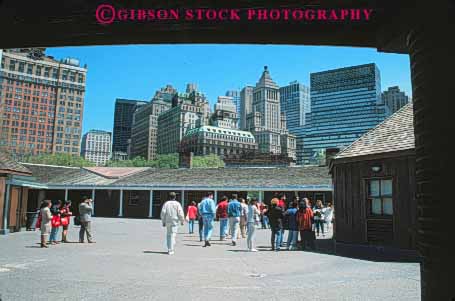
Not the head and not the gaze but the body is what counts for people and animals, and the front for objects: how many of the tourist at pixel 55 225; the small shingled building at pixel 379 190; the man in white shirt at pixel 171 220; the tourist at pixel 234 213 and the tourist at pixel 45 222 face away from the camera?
2

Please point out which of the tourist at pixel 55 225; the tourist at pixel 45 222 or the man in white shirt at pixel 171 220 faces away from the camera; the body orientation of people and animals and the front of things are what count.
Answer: the man in white shirt

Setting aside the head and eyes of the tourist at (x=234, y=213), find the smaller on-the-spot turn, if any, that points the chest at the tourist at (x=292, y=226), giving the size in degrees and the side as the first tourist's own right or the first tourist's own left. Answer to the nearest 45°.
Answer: approximately 135° to the first tourist's own right

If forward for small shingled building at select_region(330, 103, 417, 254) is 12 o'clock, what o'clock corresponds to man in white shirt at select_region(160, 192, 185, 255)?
The man in white shirt is roughly at 2 o'clock from the small shingled building.

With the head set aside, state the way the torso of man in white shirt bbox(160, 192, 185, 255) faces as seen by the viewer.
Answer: away from the camera

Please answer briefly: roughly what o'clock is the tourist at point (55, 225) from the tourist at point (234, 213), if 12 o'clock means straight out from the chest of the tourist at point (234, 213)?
the tourist at point (55, 225) is roughly at 9 o'clock from the tourist at point (234, 213).

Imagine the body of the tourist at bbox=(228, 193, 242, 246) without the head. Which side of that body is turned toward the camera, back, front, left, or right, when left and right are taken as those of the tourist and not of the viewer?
back
